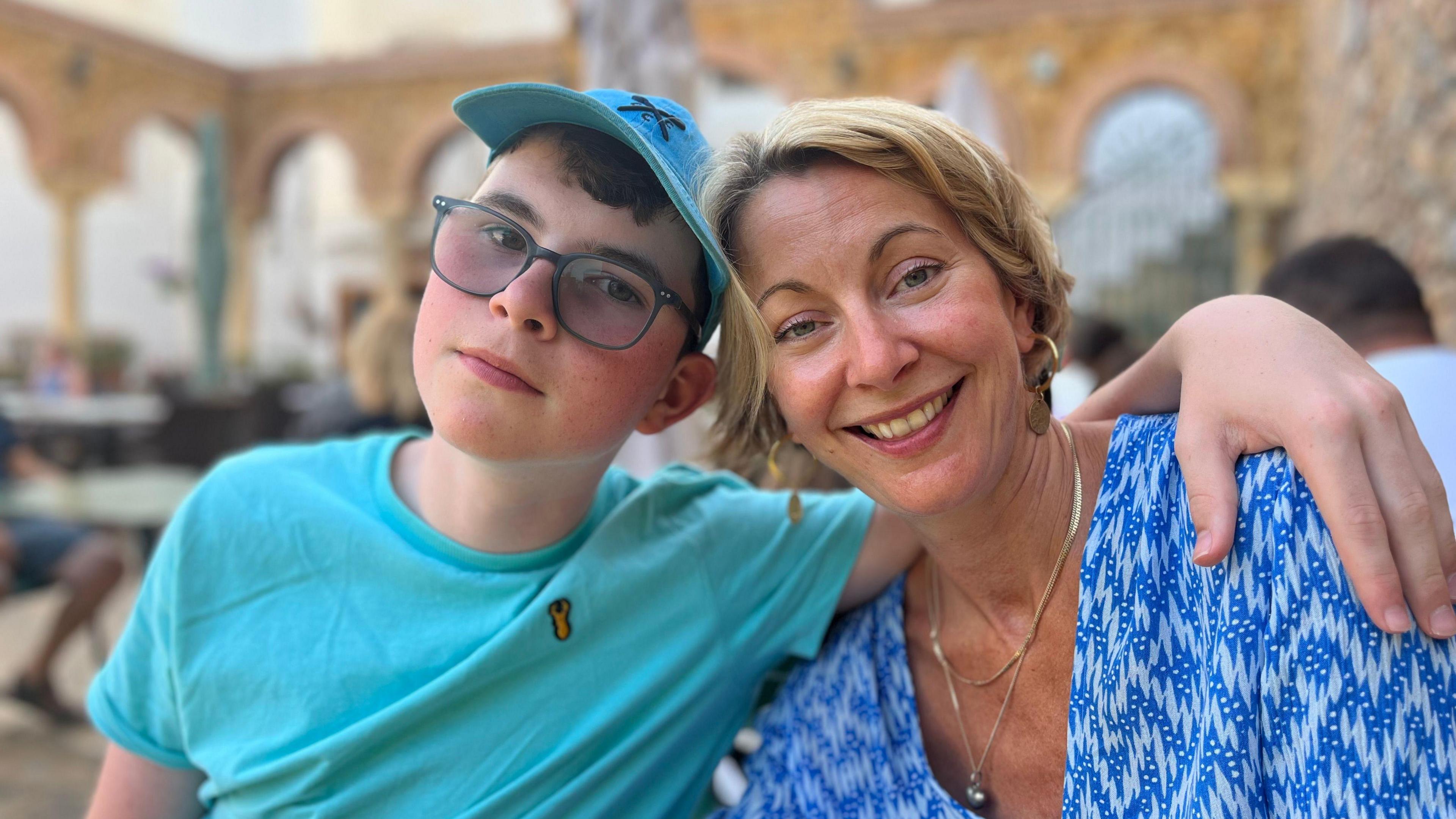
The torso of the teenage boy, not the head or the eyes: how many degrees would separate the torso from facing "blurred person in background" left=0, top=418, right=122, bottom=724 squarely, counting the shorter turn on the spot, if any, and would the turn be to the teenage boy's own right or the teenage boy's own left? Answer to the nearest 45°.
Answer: approximately 135° to the teenage boy's own right

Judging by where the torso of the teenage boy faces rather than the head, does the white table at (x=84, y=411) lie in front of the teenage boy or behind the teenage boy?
behind

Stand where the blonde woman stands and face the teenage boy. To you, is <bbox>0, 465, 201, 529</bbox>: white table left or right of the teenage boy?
right

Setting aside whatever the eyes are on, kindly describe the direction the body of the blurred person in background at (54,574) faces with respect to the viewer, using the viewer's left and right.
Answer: facing to the right of the viewer

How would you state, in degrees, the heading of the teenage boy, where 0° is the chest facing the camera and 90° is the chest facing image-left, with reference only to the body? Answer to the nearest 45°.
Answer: approximately 0°

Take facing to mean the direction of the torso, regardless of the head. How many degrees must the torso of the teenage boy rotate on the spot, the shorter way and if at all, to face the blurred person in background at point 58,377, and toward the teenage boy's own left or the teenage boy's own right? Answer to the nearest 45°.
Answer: approximately 135° to the teenage boy's own right

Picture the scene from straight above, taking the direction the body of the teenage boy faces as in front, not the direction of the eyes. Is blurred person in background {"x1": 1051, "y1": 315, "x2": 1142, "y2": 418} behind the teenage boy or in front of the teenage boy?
behind

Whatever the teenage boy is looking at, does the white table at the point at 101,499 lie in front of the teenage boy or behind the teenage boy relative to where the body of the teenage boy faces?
behind

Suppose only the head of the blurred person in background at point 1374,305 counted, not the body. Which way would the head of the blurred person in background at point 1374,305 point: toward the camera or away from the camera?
away from the camera

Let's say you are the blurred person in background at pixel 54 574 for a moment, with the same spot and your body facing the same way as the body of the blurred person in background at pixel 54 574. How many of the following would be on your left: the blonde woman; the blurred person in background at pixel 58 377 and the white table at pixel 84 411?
2
